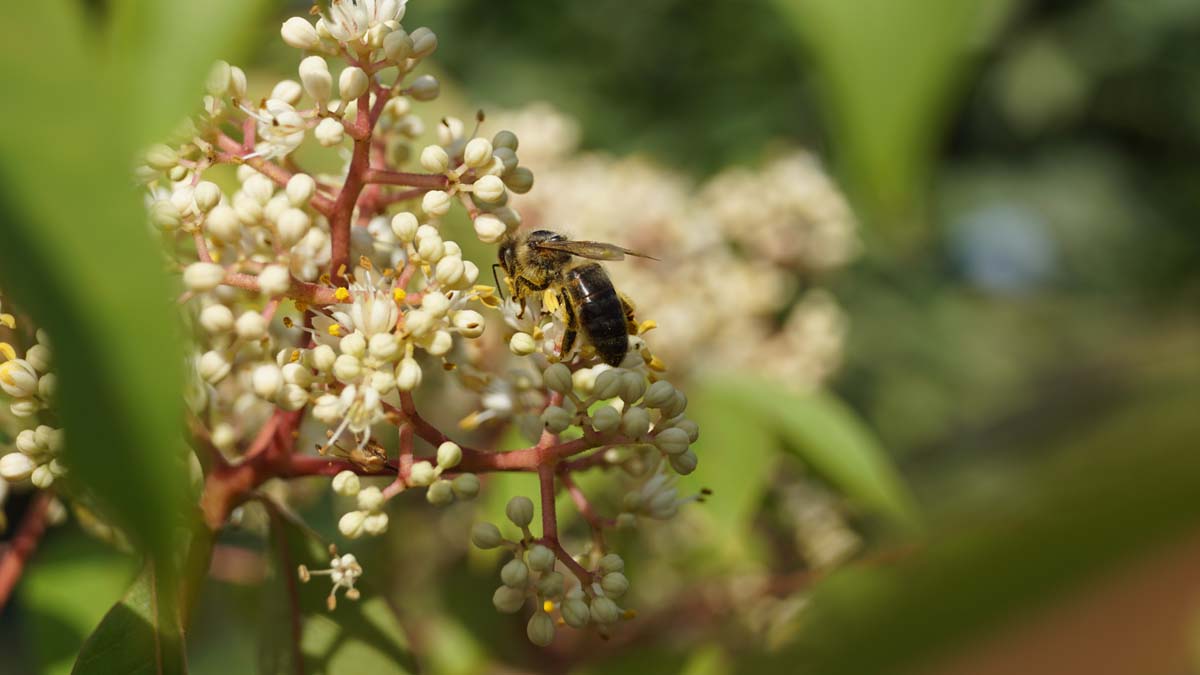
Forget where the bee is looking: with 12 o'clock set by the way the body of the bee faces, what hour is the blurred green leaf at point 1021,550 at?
The blurred green leaf is roughly at 8 o'clock from the bee.

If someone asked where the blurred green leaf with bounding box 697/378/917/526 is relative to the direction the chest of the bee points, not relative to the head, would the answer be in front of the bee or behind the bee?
behind

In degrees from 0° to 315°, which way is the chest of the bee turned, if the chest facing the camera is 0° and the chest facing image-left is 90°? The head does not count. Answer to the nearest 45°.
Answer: approximately 90°

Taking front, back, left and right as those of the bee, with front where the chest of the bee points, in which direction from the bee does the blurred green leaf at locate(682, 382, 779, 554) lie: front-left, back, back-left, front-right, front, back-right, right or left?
back-right
